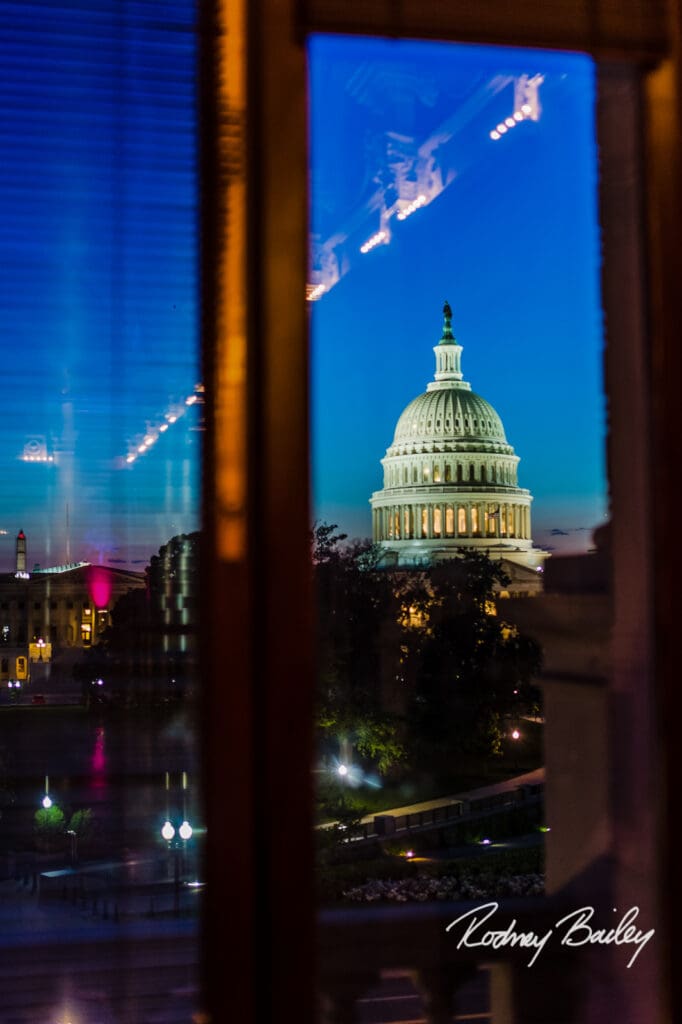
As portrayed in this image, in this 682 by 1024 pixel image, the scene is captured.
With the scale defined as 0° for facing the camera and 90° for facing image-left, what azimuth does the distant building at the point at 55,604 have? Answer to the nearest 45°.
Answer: approximately 0°
